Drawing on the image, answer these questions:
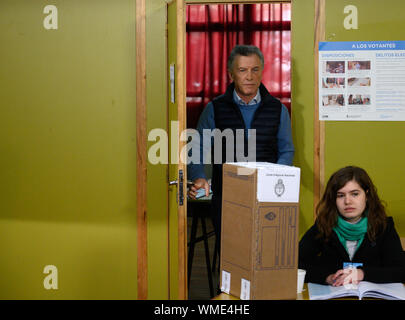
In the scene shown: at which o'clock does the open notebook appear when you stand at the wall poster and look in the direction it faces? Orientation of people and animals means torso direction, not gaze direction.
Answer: The open notebook is roughly at 12 o'clock from the wall poster.

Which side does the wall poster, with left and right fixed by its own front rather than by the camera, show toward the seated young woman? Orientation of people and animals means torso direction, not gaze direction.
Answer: front

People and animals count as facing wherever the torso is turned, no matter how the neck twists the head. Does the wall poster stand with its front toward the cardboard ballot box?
yes

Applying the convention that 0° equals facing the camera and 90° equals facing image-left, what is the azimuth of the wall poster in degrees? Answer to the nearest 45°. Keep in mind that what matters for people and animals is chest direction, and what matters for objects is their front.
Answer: approximately 0°

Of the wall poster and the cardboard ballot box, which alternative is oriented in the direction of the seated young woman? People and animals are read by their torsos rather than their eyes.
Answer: the wall poster

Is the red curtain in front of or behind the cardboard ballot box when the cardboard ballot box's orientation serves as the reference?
behind

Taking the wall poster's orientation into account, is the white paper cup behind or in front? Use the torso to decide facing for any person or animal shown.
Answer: in front

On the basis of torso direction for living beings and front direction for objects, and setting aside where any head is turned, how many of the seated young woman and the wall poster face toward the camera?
2

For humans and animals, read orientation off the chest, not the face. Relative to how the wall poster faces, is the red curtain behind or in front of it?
behind
